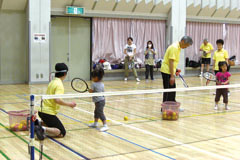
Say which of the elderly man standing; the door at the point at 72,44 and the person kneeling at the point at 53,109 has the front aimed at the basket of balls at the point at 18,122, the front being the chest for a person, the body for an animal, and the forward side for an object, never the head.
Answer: the door

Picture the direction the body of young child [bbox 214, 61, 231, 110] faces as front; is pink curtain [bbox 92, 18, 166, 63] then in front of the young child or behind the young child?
behind

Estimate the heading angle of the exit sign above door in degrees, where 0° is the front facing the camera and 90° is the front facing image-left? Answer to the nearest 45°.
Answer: approximately 0°

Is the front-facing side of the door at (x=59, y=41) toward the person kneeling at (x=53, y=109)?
yes

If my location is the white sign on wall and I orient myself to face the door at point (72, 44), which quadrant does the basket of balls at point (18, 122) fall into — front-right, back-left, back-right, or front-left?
back-right

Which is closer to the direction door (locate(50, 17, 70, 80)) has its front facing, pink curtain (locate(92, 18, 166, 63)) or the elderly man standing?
the elderly man standing

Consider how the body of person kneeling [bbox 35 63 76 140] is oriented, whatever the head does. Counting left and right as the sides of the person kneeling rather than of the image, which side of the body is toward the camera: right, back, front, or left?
right

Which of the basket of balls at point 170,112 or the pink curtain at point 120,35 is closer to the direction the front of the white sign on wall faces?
the basket of balls

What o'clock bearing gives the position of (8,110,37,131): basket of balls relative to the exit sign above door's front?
The basket of balls is roughly at 12 o'clock from the exit sign above door.

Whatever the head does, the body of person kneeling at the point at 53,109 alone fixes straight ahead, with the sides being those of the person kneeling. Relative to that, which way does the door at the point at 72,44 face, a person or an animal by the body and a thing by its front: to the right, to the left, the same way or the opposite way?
to the right
